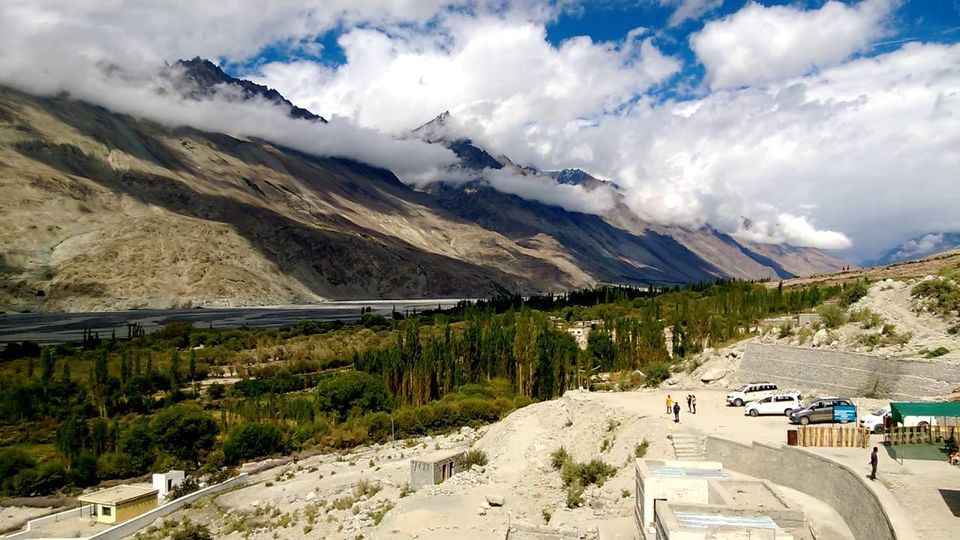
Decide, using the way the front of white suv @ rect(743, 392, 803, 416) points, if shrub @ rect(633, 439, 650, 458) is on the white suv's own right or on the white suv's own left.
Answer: on the white suv's own left

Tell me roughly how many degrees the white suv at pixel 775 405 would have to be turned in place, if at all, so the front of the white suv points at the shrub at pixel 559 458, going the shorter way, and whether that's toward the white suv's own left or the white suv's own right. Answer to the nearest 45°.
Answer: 0° — it already faces it

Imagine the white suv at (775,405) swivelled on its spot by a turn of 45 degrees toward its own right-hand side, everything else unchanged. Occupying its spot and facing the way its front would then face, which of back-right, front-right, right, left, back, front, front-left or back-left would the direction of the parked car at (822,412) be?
back

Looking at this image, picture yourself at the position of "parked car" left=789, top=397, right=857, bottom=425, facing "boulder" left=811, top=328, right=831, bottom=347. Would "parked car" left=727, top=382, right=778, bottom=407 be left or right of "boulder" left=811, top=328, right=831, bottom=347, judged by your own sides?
left

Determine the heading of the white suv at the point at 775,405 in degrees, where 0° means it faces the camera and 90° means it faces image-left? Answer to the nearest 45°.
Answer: approximately 90°

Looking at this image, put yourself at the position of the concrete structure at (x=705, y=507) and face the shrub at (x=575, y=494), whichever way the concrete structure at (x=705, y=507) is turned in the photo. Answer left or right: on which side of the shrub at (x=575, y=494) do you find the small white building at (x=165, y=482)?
left

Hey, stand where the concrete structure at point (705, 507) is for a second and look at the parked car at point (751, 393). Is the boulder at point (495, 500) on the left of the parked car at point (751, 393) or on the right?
left

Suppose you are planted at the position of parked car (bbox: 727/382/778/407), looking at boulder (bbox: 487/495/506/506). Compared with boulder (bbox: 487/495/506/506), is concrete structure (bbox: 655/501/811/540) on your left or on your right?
left

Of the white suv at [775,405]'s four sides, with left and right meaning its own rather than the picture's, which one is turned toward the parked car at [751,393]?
right

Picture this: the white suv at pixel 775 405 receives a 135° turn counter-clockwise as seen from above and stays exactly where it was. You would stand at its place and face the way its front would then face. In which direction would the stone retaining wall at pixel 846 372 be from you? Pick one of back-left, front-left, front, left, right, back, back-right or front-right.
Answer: left
